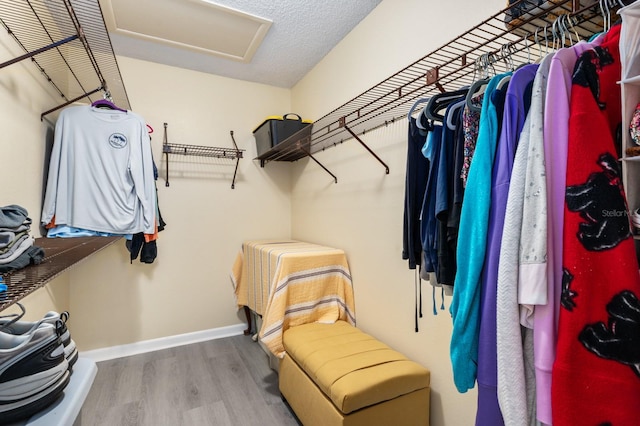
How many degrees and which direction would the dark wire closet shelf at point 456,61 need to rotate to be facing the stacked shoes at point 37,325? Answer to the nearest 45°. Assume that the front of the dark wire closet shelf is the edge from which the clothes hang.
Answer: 0° — it already faces it

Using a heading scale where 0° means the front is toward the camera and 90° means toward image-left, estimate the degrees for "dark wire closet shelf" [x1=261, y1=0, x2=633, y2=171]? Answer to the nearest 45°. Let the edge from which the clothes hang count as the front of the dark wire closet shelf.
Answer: approximately 45°
